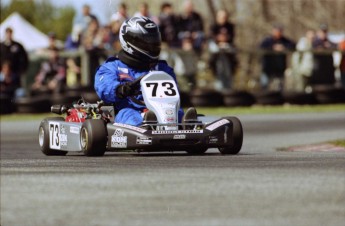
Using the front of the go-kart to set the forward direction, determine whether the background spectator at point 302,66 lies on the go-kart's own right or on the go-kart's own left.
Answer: on the go-kart's own left

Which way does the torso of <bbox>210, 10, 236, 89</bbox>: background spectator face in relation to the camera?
toward the camera

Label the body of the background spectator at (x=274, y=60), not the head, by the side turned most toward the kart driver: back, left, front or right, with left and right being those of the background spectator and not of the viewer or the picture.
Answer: front

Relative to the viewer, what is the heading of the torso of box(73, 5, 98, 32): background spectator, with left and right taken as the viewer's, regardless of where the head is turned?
facing the viewer

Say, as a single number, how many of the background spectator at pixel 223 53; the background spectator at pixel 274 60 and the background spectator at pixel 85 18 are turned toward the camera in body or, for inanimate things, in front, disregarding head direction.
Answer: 3

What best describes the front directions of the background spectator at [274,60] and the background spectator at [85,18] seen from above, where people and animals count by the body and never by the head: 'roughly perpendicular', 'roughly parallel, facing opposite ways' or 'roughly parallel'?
roughly parallel

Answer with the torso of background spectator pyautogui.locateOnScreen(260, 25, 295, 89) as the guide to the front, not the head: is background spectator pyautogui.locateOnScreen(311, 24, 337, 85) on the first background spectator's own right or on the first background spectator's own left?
on the first background spectator's own left

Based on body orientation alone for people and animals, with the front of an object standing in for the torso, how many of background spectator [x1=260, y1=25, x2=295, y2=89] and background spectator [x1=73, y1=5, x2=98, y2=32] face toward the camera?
2

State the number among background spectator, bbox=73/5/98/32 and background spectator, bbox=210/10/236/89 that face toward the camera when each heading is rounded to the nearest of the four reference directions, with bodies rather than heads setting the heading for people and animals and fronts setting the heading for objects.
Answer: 2

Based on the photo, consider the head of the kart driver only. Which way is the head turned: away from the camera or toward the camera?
toward the camera

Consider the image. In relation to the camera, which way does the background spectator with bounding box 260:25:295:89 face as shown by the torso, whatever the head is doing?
toward the camera

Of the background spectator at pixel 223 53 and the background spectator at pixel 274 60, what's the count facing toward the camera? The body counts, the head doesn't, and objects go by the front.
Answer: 2
